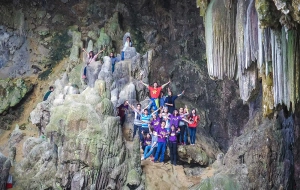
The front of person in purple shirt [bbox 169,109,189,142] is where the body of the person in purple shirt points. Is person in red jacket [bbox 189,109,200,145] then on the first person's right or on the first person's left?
on the first person's left

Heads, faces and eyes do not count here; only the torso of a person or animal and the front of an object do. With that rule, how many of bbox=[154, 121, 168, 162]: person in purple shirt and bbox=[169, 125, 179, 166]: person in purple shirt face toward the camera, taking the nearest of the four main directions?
2

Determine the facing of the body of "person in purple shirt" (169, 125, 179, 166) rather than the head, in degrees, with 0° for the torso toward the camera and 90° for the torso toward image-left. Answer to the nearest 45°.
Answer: approximately 0°

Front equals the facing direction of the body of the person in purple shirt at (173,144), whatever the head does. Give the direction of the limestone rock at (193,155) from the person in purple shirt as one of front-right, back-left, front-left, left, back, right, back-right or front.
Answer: back-left

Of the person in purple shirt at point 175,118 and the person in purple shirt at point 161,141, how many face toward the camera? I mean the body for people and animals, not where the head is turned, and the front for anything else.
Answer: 2

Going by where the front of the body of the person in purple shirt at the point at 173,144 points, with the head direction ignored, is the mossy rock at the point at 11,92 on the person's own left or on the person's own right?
on the person's own right
